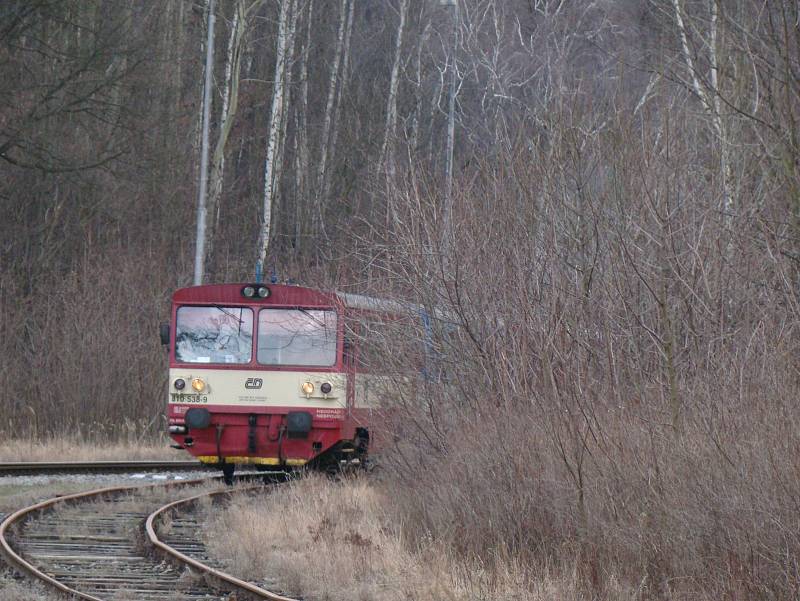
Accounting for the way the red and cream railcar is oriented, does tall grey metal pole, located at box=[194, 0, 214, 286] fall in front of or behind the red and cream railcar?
behind

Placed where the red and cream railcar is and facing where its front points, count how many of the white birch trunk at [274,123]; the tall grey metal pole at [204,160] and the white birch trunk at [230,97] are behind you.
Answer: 3

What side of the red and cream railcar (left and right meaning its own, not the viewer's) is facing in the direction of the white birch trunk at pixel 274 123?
back

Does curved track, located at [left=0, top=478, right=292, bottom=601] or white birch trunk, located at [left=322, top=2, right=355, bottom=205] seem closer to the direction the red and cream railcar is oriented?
the curved track

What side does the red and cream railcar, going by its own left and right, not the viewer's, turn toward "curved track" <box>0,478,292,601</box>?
front

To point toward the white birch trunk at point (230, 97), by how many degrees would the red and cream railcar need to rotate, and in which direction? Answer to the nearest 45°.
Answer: approximately 180°

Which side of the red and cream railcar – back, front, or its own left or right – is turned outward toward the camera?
front

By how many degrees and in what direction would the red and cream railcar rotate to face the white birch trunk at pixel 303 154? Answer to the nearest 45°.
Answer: approximately 180°

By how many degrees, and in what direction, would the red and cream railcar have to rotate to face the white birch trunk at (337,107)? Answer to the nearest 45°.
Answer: approximately 180°

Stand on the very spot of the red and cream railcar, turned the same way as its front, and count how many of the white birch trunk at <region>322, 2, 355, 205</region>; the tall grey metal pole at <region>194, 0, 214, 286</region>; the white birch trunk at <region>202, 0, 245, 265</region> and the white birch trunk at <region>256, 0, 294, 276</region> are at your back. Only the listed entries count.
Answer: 4

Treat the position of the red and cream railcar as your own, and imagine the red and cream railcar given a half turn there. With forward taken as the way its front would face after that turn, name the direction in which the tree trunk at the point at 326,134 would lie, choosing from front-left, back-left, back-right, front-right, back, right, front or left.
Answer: front
